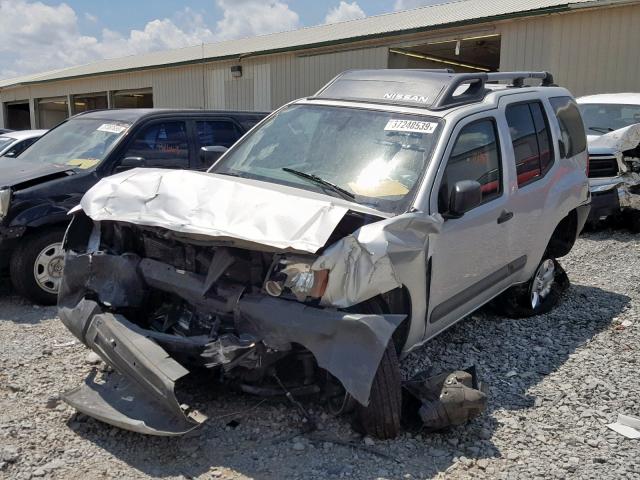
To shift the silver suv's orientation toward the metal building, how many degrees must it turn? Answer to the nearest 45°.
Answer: approximately 135° to its right

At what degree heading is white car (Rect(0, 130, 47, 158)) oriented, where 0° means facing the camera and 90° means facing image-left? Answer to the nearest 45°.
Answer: approximately 45°

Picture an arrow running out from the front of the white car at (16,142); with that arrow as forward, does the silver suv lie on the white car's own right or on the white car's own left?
on the white car's own left

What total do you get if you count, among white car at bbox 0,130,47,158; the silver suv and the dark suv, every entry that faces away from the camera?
0

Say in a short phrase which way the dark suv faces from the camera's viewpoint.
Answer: facing the viewer and to the left of the viewer

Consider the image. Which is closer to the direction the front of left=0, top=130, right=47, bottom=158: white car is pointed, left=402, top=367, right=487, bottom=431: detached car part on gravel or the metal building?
the detached car part on gravel

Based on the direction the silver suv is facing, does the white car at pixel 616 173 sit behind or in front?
behind

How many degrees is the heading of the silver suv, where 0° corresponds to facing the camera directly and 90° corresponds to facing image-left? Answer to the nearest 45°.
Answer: approximately 45°

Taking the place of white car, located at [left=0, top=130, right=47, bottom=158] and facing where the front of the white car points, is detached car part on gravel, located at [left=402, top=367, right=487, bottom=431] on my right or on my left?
on my left

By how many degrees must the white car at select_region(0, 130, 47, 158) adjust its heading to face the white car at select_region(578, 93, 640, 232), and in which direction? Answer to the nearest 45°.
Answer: approximately 90° to its left

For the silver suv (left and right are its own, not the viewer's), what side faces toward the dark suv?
right
